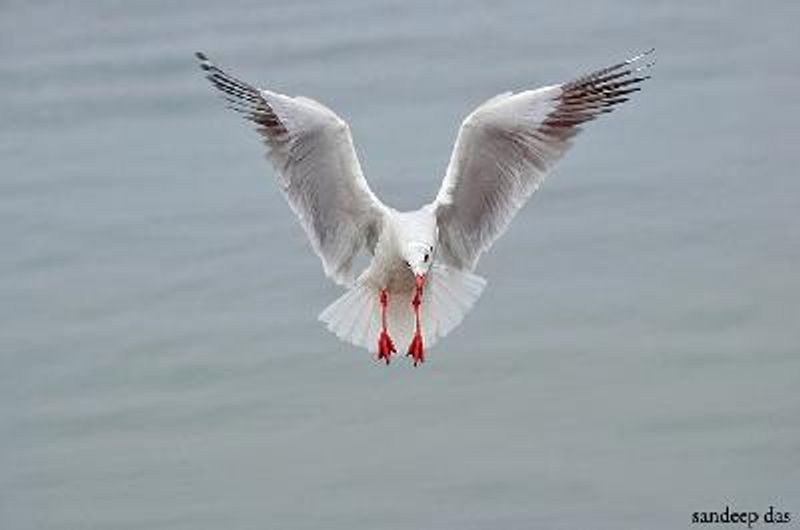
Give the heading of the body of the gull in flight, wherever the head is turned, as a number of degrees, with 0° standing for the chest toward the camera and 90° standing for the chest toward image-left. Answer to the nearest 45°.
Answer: approximately 0°
